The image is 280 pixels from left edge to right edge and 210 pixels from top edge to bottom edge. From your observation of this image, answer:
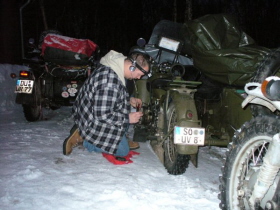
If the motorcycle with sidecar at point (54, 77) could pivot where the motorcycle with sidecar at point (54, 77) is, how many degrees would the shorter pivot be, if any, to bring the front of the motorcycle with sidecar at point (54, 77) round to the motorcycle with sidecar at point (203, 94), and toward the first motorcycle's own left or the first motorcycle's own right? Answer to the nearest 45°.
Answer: approximately 90° to the first motorcycle's own right

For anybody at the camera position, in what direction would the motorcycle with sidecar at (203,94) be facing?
facing away from the viewer and to the left of the viewer

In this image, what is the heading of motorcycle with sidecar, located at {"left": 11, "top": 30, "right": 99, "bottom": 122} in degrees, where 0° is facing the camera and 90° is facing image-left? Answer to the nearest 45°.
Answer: approximately 225°
